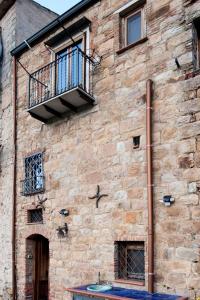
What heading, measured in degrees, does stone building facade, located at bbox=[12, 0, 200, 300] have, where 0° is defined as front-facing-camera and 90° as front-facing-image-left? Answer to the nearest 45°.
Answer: approximately 45°
